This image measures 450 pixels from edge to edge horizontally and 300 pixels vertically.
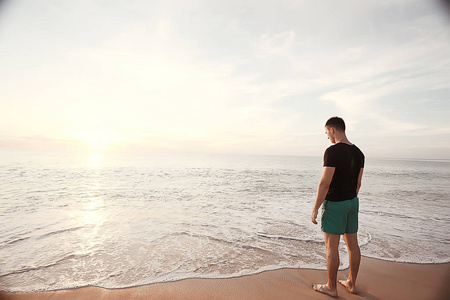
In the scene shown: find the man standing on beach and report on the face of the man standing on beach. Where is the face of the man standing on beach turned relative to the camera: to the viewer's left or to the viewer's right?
to the viewer's left

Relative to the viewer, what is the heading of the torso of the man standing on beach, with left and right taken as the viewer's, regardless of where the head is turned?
facing away from the viewer and to the left of the viewer
